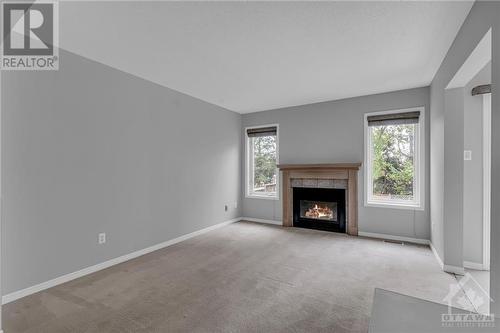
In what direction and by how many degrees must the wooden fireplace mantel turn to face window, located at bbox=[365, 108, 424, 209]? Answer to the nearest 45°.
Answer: approximately 90° to its left

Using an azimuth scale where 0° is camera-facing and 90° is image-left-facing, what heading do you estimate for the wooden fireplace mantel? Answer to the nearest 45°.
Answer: approximately 0°

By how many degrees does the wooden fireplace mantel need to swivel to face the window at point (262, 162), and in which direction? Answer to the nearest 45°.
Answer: approximately 135° to its right
